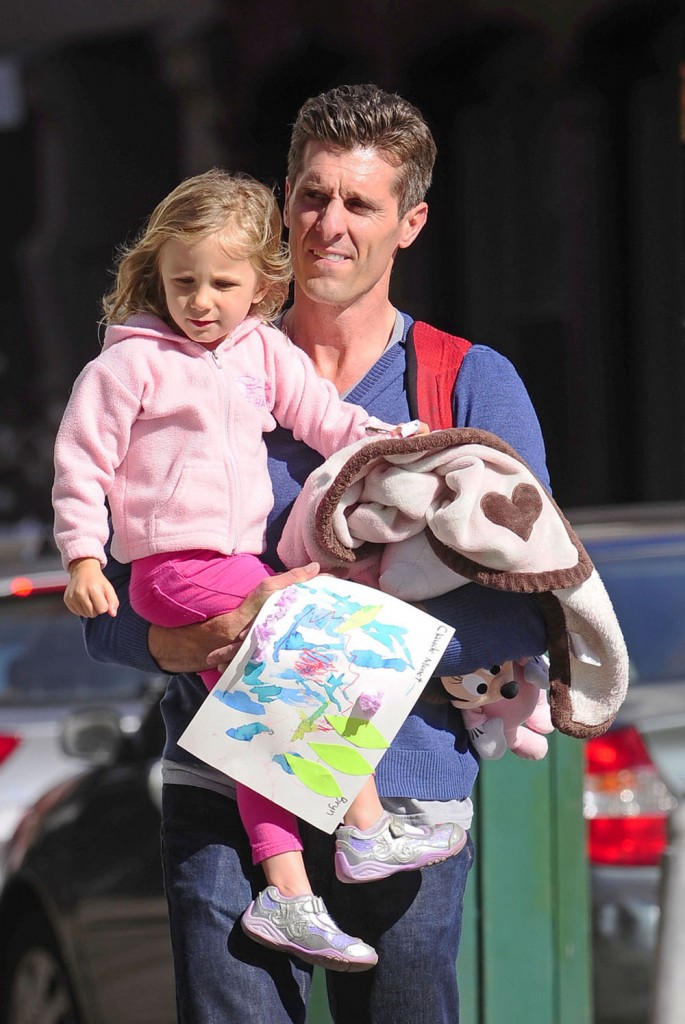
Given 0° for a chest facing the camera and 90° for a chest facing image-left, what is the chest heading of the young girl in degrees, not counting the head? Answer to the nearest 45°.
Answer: approximately 315°

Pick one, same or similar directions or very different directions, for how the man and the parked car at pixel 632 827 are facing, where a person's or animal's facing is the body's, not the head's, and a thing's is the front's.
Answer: very different directions

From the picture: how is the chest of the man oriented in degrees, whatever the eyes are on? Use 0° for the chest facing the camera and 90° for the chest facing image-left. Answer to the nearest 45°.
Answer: approximately 0°

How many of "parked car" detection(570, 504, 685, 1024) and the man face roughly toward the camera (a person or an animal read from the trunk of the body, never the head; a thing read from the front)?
1

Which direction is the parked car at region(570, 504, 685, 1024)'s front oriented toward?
away from the camera

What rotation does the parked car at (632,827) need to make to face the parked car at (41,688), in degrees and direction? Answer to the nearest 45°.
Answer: approximately 90° to its left
